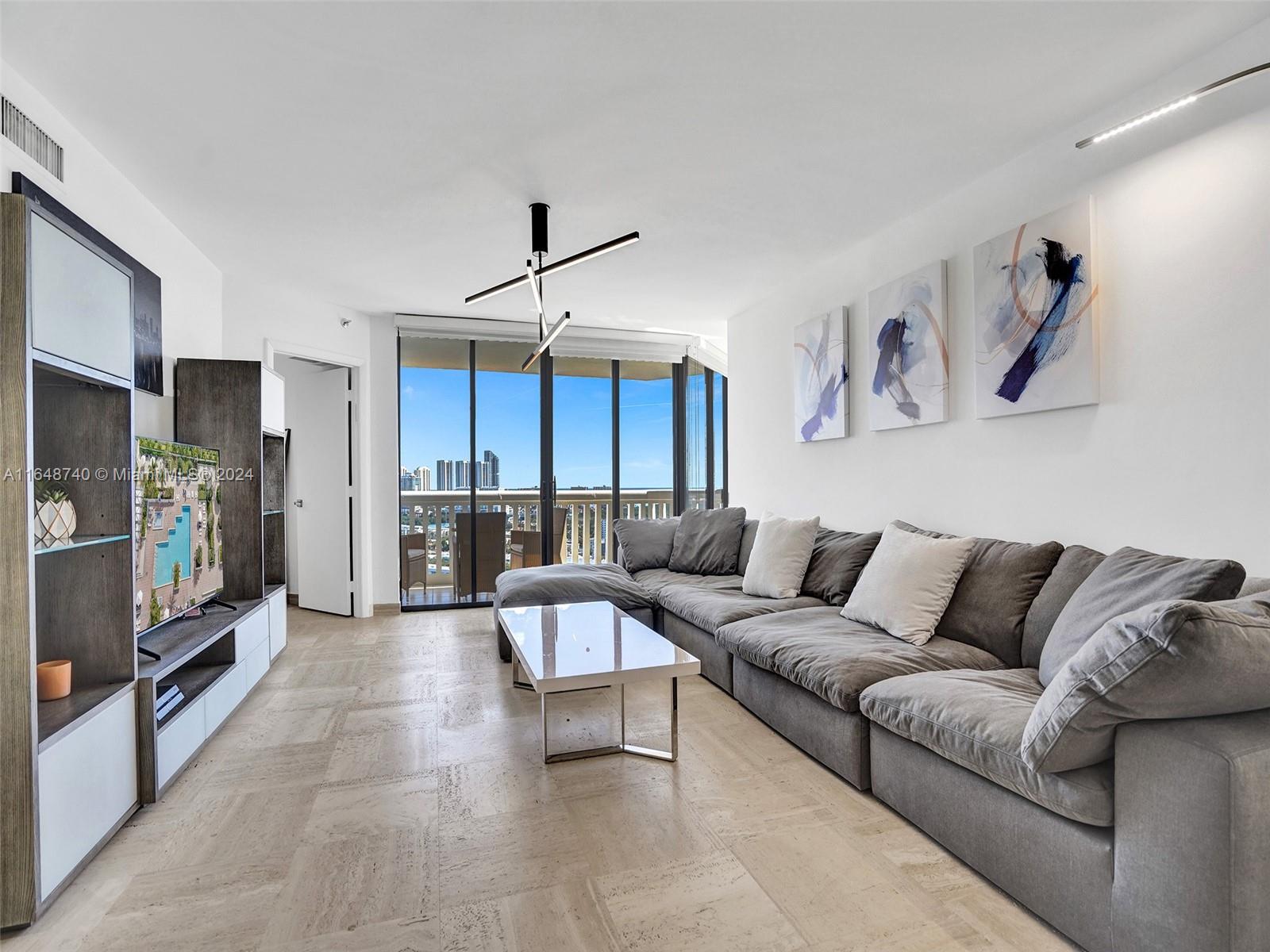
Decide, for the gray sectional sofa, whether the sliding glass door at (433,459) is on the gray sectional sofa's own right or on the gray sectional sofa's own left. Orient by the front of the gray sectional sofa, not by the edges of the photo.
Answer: on the gray sectional sofa's own right

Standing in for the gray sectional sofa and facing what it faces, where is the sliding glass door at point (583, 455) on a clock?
The sliding glass door is roughly at 3 o'clock from the gray sectional sofa.

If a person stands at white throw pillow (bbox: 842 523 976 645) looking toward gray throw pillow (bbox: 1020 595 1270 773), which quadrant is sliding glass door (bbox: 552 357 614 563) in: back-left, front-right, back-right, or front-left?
back-right

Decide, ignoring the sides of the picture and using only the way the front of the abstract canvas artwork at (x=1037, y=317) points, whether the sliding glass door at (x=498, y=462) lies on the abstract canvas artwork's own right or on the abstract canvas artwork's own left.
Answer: on the abstract canvas artwork's own right

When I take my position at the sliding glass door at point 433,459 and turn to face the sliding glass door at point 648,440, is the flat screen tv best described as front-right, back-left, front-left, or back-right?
back-right

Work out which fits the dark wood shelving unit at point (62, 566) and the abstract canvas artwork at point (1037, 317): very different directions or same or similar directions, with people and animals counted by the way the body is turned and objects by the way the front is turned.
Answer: very different directions

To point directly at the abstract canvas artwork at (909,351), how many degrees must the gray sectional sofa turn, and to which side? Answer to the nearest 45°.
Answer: approximately 135° to its right

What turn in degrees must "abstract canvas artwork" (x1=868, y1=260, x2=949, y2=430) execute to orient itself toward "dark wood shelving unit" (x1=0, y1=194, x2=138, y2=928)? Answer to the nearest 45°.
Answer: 0° — it already faces it

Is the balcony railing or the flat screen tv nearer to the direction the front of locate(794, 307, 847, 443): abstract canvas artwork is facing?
the flat screen tv

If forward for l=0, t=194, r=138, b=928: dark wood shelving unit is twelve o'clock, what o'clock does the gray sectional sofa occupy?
The gray sectional sofa is roughly at 12 o'clock from the dark wood shelving unit.

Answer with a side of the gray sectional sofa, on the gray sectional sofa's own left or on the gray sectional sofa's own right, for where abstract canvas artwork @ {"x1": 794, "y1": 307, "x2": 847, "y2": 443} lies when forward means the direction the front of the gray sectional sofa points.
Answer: on the gray sectional sofa's own right

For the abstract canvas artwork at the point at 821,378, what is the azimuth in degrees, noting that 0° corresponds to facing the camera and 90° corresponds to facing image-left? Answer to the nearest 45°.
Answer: approximately 45°

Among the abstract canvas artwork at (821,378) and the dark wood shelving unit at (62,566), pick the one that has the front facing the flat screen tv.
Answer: the abstract canvas artwork

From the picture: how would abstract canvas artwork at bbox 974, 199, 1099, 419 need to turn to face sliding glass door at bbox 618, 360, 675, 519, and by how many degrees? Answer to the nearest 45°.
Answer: approximately 90° to its right
